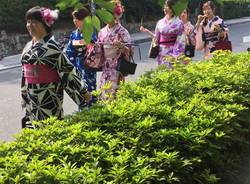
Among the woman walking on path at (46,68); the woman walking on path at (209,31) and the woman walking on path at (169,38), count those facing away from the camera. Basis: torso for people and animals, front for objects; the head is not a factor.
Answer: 0

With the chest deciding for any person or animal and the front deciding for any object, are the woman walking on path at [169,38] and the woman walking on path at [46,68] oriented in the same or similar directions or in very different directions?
same or similar directions

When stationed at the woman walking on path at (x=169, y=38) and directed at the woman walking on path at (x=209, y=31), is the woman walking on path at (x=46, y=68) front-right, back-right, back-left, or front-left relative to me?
back-right

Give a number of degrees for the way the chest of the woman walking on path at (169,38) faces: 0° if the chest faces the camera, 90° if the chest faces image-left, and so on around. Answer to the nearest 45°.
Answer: approximately 45°

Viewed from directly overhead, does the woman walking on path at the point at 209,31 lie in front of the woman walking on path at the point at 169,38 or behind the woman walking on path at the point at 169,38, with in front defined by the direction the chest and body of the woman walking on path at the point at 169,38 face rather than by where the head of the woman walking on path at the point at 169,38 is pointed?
behind

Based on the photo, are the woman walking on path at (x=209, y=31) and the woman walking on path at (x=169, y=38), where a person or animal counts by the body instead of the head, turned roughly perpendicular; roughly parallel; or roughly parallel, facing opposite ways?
roughly parallel

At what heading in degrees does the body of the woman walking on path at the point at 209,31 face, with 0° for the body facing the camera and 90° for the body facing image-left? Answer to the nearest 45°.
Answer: approximately 45°

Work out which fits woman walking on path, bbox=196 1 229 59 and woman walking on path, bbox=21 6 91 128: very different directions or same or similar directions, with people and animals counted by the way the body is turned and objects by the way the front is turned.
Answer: same or similar directions
